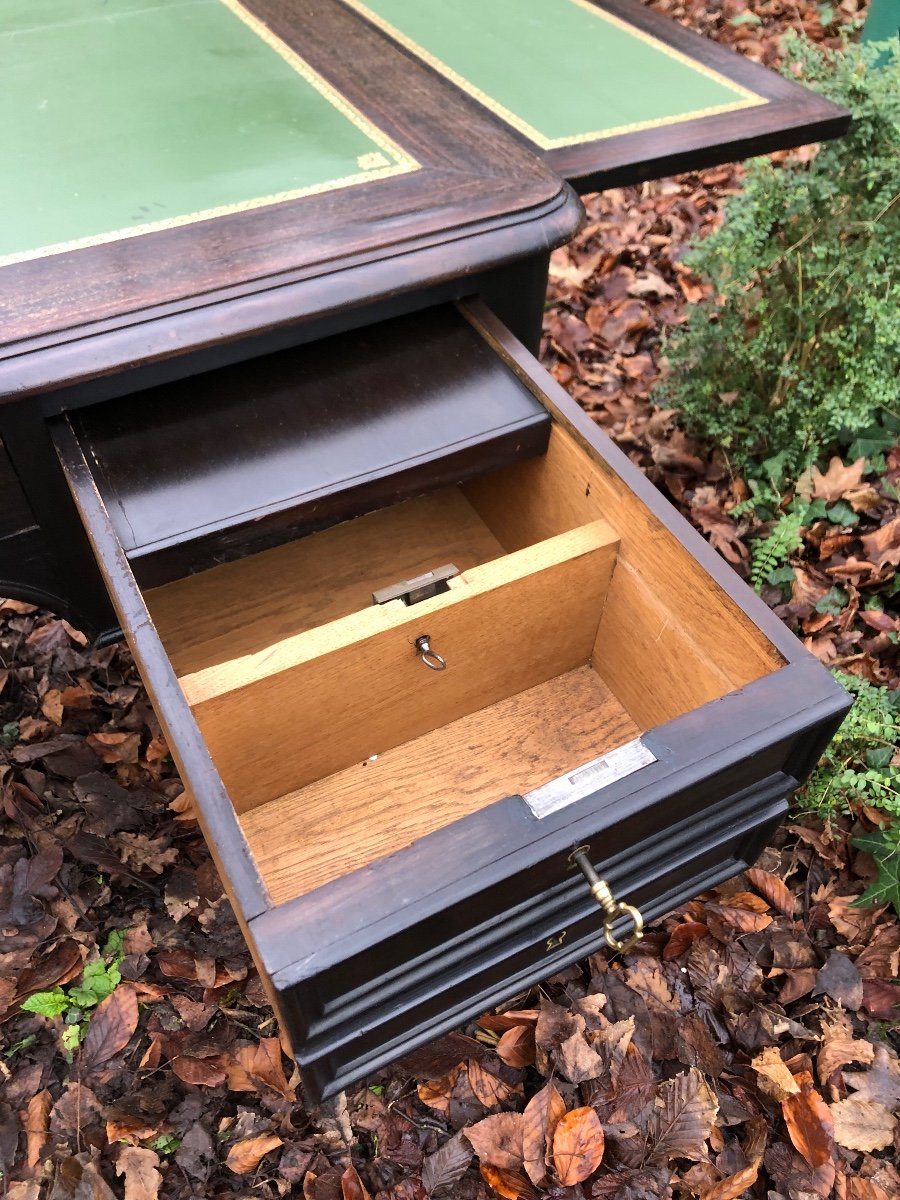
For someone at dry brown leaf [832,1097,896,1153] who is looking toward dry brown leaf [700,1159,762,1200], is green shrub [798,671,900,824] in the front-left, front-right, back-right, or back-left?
back-right

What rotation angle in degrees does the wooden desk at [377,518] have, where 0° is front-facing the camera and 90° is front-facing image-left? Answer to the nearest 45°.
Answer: approximately 315°
